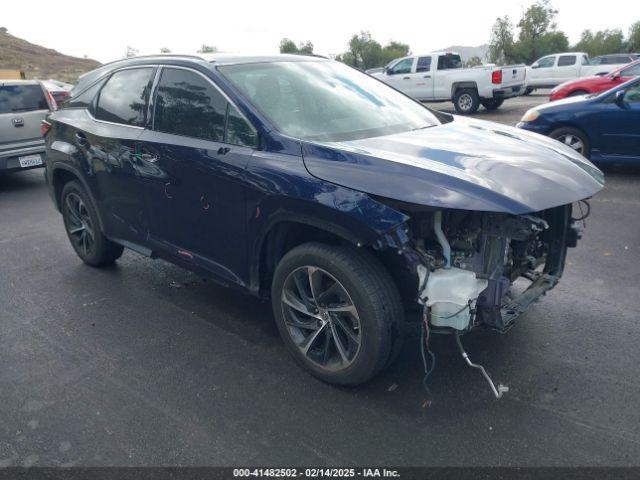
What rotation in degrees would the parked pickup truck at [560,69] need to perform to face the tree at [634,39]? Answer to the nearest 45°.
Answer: approximately 90° to its right

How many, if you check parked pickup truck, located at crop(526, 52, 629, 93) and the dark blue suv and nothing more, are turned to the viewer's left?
1

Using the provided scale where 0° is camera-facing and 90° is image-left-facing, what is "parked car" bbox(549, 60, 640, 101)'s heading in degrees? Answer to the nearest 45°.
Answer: approximately 90°

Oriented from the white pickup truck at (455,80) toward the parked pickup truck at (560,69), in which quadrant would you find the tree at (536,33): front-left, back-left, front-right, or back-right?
front-left

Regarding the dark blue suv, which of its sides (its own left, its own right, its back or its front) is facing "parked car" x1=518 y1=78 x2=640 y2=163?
left

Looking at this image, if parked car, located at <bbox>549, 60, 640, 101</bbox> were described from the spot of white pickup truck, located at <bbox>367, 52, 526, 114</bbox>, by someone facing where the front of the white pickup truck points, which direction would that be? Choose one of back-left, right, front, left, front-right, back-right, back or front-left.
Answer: back

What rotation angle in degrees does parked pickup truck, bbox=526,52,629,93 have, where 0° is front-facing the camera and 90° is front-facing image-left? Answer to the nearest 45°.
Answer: approximately 90°

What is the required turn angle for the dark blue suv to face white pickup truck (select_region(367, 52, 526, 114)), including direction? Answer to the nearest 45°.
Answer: approximately 135° to its left

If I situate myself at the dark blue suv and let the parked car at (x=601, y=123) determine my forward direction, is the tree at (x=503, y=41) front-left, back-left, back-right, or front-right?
front-left

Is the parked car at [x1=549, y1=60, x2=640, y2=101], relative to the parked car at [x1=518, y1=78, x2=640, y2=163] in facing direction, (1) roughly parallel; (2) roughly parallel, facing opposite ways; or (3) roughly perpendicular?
roughly parallel

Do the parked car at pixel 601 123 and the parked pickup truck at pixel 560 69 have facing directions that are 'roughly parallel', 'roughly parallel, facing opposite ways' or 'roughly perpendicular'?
roughly parallel

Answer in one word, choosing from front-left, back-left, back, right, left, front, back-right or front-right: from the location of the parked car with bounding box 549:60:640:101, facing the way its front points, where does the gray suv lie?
front-left

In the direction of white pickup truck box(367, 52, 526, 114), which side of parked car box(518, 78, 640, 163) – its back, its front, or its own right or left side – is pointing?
right

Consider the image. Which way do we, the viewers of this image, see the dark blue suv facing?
facing the viewer and to the right of the viewer

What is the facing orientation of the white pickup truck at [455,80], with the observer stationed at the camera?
facing away from the viewer and to the left of the viewer
